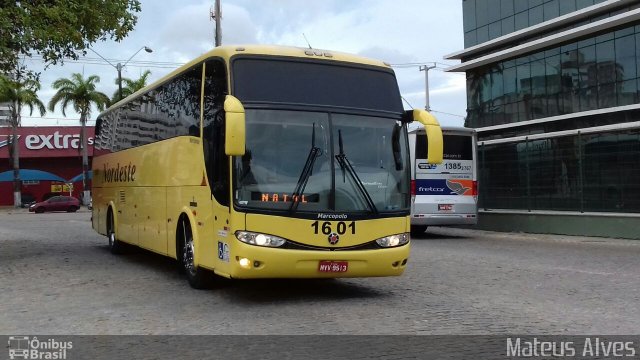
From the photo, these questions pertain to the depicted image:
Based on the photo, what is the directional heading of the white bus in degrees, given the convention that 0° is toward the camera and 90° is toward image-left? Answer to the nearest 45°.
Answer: approximately 180°

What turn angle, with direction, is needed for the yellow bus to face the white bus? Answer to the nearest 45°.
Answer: approximately 90° to its left

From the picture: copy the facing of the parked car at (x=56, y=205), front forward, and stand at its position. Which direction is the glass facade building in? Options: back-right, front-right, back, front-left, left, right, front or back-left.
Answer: back-left

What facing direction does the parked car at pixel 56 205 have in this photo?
to the viewer's left

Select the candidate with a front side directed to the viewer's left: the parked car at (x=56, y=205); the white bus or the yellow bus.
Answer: the parked car

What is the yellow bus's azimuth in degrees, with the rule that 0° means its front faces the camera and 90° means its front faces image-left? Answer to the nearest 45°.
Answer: approximately 315°

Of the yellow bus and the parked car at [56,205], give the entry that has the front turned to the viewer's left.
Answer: the parked car

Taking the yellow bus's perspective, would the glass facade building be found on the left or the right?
on its left

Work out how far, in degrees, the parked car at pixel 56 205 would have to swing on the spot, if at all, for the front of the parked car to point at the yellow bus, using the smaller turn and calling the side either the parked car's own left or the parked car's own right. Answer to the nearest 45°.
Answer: approximately 90° to the parked car's own left

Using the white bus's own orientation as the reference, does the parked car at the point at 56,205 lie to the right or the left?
on its left

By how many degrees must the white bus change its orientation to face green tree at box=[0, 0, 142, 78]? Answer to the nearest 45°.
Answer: approximately 135° to its left
